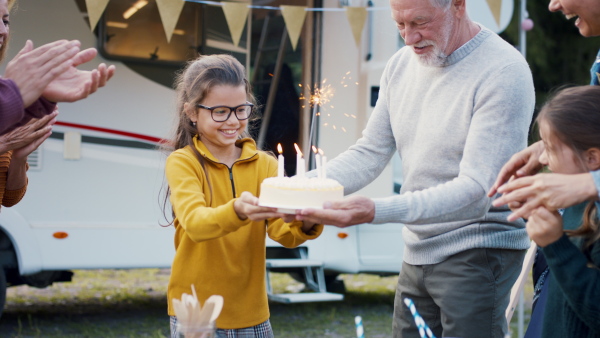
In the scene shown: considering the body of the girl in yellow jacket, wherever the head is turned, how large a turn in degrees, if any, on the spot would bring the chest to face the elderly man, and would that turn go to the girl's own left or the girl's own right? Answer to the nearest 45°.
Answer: approximately 45° to the girl's own left

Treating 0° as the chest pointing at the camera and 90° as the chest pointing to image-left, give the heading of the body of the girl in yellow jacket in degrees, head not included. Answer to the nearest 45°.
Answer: approximately 315°

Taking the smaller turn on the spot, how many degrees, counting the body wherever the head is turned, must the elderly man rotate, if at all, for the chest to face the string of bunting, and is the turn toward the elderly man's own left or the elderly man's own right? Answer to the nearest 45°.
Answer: approximately 90° to the elderly man's own right

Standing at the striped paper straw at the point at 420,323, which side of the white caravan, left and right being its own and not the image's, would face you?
right

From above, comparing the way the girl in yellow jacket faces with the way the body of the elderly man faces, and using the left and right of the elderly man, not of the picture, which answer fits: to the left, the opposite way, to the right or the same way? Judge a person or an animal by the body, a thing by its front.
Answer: to the left

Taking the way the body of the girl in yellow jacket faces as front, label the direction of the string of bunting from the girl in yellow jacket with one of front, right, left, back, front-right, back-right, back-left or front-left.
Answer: back-left

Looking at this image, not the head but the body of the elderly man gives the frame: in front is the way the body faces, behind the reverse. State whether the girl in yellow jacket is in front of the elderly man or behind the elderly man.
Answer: in front

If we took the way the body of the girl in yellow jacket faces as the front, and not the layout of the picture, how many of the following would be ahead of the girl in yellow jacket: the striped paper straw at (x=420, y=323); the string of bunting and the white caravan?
1

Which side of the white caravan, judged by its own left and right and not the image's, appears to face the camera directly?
right

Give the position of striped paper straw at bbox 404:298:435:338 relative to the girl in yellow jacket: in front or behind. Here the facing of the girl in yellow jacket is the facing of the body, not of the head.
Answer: in front
